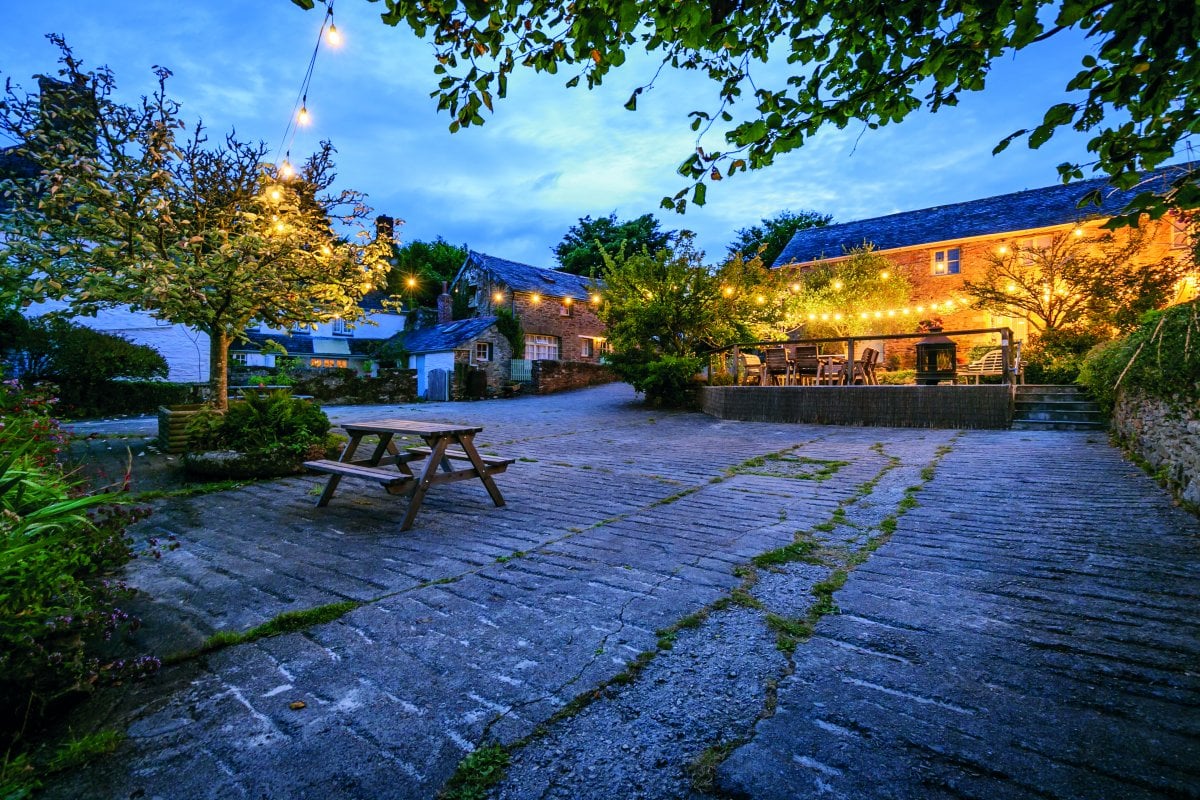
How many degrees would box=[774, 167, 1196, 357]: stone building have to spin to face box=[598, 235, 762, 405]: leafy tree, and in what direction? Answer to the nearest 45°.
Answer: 0° — it already faces it

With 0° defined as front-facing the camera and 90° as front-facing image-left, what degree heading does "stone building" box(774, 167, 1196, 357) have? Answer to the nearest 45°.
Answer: approximately 45°

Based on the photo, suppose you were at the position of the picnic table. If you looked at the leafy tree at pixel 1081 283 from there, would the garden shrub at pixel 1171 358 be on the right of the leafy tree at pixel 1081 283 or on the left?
right

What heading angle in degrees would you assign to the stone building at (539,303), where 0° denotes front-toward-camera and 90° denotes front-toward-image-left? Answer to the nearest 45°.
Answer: approximately 315°

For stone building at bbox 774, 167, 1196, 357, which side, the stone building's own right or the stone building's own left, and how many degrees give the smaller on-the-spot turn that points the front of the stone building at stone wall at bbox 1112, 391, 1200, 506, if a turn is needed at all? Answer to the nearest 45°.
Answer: approximately 45° to the stone building's own left

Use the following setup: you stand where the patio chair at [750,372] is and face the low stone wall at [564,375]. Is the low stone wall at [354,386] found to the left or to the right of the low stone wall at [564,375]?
left

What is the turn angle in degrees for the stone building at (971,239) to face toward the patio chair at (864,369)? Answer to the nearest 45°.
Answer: approximately 45° to its left
